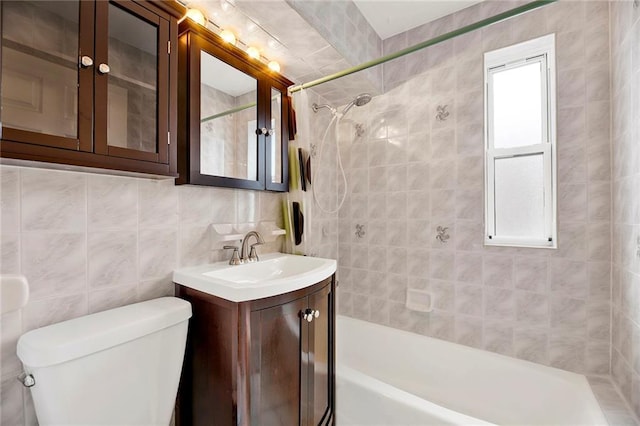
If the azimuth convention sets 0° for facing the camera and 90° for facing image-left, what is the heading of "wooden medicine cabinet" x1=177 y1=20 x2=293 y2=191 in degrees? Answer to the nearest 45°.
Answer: approximately 315°

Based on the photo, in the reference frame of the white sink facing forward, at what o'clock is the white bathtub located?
The white bathtub is roughly at 10 o'clock from the white sink.

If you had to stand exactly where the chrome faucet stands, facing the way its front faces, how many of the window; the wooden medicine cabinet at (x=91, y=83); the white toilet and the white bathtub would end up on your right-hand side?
2
